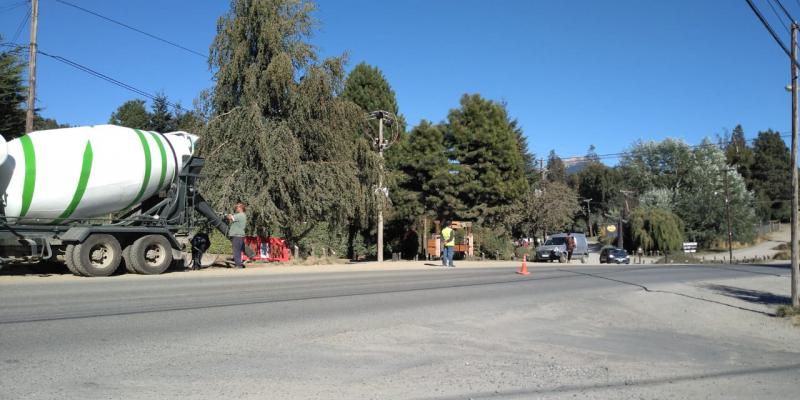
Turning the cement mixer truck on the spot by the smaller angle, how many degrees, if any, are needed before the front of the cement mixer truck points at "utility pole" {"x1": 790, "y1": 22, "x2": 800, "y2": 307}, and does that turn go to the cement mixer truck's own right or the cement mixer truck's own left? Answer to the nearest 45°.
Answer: approximately 135° to the cement mixer truck's own left

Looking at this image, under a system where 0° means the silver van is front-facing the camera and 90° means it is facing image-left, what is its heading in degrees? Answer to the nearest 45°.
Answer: approximately 45°

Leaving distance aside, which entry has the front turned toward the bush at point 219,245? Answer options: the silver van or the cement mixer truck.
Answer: the silver van

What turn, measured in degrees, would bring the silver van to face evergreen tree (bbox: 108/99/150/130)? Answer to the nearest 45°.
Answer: approximately 45° to its right

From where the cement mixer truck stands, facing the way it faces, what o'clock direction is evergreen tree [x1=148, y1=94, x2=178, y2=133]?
The evergreen tree is roughly at 3 o'clock from the cement mixer truck.

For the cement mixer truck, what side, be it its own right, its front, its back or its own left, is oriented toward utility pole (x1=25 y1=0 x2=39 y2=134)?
right

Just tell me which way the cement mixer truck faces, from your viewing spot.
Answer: facing to the left of the viewer

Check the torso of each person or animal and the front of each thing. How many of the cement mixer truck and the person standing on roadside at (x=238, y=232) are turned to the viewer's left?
2

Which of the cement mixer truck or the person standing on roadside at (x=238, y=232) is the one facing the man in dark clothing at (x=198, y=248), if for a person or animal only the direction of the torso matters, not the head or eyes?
the person standing on roadside

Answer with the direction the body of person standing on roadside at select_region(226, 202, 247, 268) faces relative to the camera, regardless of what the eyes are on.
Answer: to the viewer's left

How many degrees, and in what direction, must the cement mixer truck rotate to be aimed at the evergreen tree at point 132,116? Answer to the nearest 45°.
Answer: approximately 90° to its right
